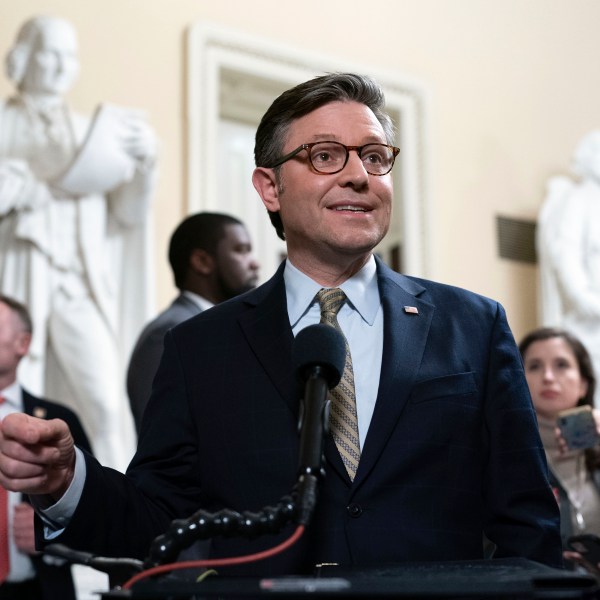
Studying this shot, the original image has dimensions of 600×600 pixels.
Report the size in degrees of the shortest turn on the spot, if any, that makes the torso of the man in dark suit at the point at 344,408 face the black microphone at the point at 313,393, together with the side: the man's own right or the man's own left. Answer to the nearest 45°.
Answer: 0° — they already face it

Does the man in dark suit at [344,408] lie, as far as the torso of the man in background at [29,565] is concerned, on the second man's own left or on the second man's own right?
on the second man's own left

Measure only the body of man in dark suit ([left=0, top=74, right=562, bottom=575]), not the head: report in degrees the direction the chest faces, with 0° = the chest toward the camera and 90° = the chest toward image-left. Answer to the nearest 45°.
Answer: approximately 0°

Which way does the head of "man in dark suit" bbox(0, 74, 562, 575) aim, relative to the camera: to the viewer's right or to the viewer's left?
to the viewer's right

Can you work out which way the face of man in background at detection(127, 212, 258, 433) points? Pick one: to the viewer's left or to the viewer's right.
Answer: to the viewer's right
